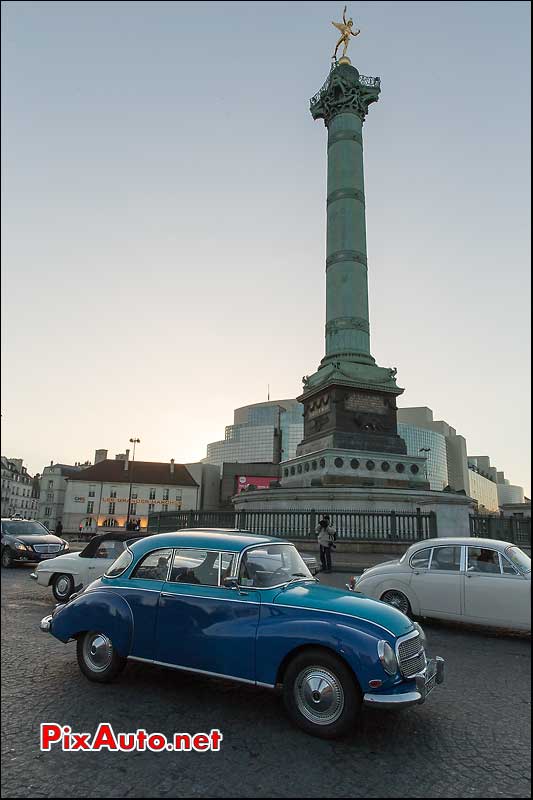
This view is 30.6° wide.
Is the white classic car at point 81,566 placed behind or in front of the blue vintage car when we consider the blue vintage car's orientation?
behind

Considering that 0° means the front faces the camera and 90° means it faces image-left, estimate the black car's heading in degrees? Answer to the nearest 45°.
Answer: approximately 315°

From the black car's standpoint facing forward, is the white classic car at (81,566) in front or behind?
in front

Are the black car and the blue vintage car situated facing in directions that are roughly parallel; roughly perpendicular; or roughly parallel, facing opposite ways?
roughly parallel

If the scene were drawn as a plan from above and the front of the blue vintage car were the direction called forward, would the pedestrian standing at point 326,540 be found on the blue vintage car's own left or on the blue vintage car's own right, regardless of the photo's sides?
on the blue vintage car's own left

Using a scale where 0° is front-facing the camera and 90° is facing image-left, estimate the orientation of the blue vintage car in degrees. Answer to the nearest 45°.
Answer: approximately 315°

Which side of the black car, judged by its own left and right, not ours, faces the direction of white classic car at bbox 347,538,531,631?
front

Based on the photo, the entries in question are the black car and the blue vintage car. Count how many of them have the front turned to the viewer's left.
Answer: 0

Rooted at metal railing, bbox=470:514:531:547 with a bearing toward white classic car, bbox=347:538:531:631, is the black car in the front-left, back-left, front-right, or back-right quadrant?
front-right
